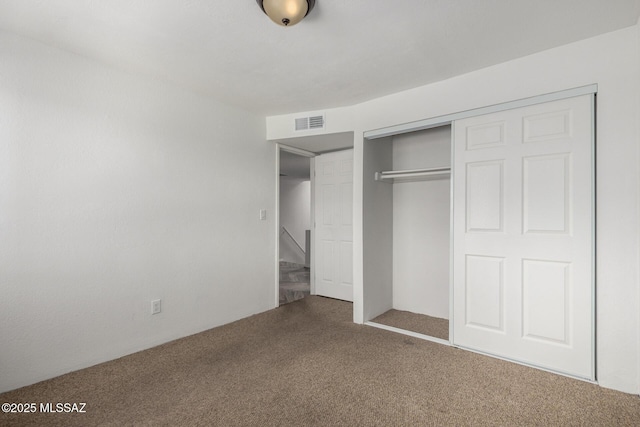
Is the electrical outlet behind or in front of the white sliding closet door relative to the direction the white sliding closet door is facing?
in front

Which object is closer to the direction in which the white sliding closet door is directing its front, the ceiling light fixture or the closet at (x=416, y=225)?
the ceiling light fixture

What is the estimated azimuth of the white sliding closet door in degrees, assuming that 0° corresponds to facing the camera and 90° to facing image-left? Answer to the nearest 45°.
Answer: approximately 45°

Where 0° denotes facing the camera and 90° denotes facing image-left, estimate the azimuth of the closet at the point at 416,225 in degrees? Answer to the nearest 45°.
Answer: approximately 45°

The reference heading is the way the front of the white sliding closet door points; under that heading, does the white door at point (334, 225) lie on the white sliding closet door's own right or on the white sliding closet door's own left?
on the white sliding closet door's own right

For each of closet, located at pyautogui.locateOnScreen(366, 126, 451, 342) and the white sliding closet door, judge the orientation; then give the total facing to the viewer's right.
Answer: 0

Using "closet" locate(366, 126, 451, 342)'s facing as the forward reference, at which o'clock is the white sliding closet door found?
The white sliding closet door is roughly at 9 o'clock from the closet.

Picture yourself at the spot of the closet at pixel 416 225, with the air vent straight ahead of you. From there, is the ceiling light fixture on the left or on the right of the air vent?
left
